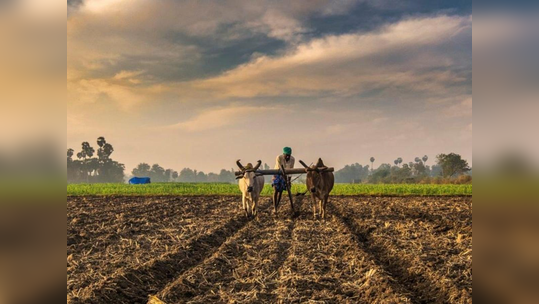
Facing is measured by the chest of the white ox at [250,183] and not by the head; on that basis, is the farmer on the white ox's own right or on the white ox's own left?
on the white ox's own left

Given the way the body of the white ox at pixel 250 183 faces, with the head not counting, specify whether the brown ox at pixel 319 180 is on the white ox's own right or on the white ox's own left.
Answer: on the white ox's own left

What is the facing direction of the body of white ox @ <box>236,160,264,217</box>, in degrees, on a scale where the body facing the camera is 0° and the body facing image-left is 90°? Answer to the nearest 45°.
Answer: approximately 0°
